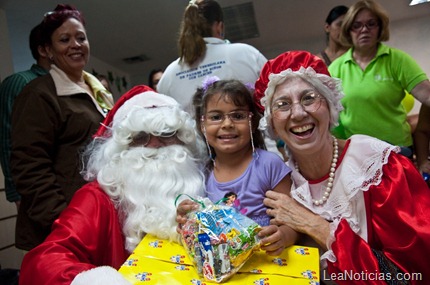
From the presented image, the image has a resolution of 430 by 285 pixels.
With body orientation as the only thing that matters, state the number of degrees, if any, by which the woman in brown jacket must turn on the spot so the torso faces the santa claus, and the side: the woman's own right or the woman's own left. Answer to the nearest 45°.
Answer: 0° — they already face them

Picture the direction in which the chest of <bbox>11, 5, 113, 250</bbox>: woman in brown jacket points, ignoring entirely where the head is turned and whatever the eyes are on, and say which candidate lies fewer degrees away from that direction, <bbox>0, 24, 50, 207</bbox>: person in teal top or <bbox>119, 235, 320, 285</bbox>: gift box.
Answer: the gift box

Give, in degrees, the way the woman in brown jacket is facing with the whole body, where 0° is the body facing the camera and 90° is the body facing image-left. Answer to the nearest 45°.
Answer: approximately 315°

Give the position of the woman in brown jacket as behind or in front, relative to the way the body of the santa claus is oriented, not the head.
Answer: behind

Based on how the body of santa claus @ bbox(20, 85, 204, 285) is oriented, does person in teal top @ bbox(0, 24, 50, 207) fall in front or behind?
behind

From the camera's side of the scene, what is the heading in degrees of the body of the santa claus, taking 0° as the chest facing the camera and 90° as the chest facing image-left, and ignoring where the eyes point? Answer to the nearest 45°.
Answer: approximately 315°
